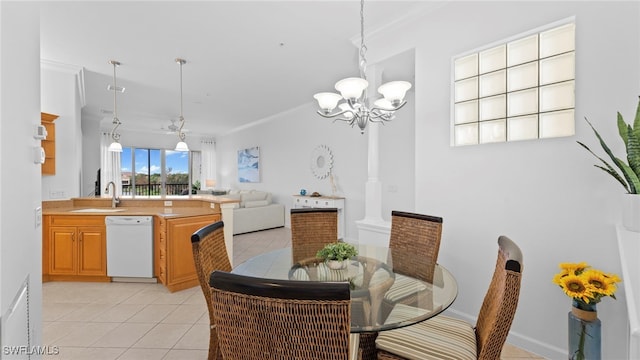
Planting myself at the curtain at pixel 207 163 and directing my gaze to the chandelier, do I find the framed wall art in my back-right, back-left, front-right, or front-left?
front-left

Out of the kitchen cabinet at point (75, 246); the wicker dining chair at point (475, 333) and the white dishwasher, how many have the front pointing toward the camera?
2

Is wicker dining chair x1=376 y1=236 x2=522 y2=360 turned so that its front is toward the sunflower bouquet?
no

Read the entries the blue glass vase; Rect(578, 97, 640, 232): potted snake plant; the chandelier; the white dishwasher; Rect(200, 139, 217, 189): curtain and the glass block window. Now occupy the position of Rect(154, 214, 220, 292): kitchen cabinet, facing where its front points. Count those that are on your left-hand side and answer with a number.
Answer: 4

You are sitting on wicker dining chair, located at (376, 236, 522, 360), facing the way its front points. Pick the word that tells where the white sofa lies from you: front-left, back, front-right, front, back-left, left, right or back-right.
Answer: front-right

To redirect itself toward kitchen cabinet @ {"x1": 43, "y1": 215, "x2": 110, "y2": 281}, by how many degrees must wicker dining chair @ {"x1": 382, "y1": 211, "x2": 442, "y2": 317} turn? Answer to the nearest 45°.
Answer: approximately 45° to its right

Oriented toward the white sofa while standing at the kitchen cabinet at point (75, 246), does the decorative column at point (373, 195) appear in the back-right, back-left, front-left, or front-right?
front-right

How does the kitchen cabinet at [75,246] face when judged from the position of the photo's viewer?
facing the viewer

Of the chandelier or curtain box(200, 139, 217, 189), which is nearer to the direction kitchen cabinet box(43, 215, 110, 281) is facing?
the chandelier

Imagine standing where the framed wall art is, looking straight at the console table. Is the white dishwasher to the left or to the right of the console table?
right

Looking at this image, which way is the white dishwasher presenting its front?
toward the camera

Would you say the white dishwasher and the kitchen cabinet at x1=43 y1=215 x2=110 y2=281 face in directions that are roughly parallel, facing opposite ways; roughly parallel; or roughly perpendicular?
roughly parallel

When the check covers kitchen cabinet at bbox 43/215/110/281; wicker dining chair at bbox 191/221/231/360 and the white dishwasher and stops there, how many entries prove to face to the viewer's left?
0

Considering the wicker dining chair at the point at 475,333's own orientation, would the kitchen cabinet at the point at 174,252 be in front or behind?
in front

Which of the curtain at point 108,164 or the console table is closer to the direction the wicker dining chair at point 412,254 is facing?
the curtain

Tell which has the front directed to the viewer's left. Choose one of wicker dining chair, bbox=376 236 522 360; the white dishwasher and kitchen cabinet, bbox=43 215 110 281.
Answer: the wicker dining chair

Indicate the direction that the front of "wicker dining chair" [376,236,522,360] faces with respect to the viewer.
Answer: facing to the left of the viewer

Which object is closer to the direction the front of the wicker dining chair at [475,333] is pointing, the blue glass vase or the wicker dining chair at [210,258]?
the wicker dining chair

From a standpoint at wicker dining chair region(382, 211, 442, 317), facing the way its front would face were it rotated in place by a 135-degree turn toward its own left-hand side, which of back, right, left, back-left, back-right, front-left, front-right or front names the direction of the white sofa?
back-left
